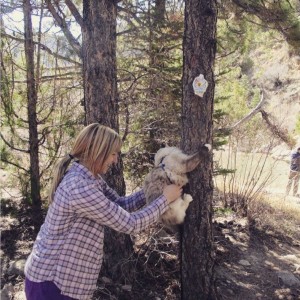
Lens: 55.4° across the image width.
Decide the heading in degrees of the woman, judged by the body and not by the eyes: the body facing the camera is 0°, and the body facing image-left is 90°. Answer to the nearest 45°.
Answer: approximately 270°

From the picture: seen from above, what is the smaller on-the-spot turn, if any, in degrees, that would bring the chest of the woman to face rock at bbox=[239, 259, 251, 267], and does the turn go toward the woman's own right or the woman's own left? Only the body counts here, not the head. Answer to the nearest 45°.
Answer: approximately 45° to the woman's own left

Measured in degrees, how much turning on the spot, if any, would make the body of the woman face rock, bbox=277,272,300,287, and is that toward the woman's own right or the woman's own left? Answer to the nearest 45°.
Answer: approximately 45° to the woman's own left

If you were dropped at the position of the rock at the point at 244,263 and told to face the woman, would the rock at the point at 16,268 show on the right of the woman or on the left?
right

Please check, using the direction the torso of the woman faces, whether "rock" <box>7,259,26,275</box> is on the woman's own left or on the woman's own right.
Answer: on the woman's own left

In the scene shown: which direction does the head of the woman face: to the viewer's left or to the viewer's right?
to the viewer's right

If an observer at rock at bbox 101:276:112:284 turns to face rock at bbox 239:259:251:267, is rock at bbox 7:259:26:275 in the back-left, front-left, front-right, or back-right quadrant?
back-left
